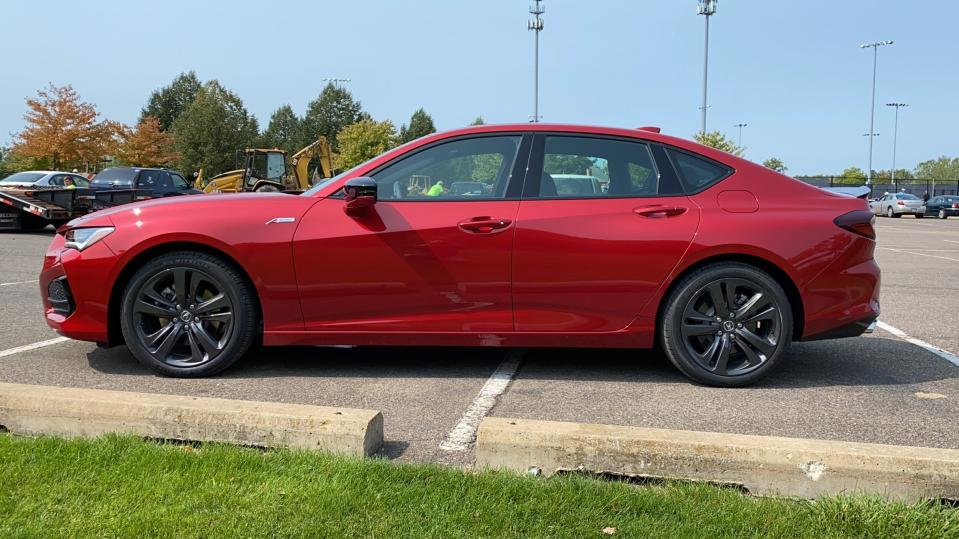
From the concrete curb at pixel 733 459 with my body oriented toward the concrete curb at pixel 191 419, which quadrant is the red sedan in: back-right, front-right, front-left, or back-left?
front-right

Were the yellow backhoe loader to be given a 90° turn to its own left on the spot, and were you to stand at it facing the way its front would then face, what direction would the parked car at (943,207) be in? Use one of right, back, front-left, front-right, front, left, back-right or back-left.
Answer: left

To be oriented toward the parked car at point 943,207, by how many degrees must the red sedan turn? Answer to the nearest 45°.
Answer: approximately 135° to its right

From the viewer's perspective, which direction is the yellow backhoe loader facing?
to the viewer's left

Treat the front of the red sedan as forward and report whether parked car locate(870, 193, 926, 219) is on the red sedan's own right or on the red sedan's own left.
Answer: on the red sedan's own right

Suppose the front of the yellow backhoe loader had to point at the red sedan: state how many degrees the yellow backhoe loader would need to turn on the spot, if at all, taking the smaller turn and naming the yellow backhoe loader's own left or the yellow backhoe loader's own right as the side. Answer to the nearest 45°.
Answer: approximately 90° to the yellow backhoe loader's own left

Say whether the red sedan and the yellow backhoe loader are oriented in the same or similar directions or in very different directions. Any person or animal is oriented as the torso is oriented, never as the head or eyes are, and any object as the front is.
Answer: same or similar directions

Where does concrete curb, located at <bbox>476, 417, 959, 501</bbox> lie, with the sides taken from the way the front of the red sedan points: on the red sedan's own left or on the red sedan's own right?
on the red sedan's own left

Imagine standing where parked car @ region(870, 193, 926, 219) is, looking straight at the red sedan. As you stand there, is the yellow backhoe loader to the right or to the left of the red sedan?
right

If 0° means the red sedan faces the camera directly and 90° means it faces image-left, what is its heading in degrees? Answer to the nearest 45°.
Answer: approximately 90°

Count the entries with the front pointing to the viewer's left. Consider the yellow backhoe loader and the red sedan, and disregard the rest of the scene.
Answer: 2

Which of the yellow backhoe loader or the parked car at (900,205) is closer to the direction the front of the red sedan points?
the yellow backhoe loader
